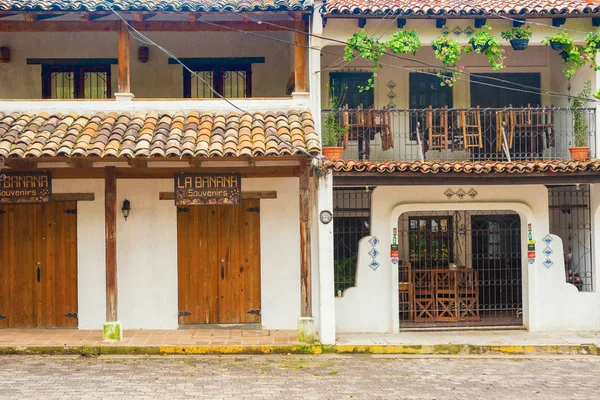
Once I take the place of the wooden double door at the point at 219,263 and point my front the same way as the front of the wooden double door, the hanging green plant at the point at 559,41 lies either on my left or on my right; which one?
on my left

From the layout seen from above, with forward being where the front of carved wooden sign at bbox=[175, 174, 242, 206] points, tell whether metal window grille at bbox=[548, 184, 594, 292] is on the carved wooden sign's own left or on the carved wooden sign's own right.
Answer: on the carved wooden sign's own left

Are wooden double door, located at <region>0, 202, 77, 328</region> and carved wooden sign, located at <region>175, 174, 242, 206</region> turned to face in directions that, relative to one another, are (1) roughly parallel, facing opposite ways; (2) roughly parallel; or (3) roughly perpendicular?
roughly parallel

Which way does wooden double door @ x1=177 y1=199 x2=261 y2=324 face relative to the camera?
toward the camera

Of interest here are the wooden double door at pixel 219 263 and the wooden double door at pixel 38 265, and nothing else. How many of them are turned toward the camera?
2

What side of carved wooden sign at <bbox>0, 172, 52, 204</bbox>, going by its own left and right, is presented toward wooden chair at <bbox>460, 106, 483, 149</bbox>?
left

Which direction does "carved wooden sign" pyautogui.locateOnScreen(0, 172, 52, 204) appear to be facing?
toward the camera

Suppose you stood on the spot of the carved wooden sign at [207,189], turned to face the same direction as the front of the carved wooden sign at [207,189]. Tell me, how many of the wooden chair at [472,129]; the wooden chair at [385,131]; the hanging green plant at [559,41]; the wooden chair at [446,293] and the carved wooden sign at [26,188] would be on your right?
1

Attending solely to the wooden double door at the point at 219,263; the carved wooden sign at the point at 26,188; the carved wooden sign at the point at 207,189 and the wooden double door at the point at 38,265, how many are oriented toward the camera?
4

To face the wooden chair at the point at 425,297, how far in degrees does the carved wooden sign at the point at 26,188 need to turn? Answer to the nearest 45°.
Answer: approximately 90° to its left
